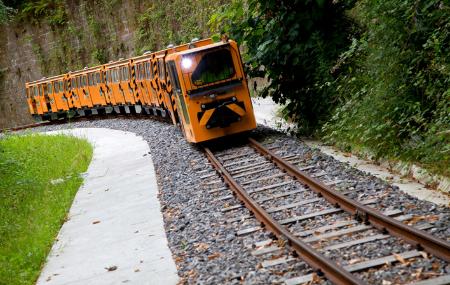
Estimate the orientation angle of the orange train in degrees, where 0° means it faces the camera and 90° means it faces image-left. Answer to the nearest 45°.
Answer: approximately 315°

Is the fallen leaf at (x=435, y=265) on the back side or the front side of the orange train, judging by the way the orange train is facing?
on the front side

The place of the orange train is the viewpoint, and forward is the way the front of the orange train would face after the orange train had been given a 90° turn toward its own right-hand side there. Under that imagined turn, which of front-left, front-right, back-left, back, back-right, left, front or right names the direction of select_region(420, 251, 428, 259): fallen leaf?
front-left

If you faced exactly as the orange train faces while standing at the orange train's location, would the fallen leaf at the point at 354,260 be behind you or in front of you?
in front

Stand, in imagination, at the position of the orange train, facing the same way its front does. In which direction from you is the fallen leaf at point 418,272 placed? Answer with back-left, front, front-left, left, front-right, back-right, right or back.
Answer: front-right

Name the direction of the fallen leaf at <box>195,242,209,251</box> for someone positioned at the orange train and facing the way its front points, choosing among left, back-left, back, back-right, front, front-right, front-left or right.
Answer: front-right

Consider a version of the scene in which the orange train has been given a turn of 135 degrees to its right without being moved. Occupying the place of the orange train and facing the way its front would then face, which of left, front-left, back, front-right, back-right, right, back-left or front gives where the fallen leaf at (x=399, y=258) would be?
left
